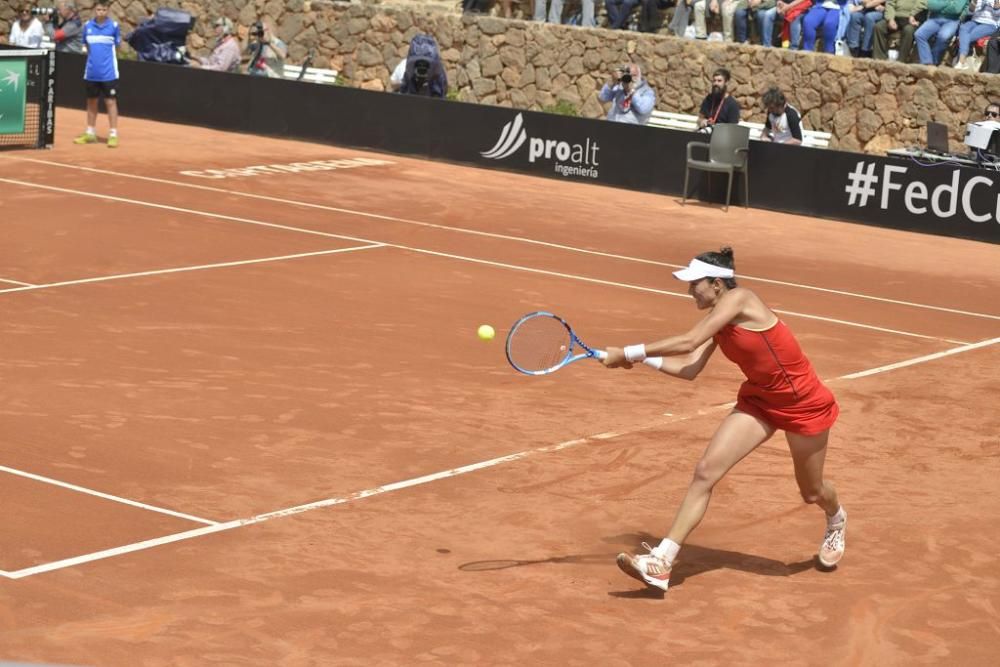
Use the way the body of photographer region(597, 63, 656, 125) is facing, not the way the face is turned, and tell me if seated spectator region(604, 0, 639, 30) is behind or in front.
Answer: behind

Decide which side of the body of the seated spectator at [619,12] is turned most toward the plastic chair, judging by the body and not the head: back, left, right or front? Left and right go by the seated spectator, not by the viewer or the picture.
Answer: front

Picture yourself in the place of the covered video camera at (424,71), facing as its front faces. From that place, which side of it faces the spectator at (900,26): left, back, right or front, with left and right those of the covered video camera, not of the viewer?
left

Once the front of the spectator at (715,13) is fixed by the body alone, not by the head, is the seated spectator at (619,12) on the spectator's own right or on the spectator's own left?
on the spectator's own right

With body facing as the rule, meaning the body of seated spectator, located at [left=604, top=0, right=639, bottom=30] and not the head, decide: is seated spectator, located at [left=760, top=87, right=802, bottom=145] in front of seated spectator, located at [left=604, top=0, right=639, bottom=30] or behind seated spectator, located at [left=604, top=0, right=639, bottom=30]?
in front

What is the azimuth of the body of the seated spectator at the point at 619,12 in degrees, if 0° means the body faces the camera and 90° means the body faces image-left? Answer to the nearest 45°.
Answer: approximately 0°

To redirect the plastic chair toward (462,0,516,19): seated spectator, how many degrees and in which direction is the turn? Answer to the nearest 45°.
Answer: approximately 90° to its right

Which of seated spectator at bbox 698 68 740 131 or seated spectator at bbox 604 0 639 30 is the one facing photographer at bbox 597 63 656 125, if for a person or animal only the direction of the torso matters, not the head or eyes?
seated spectator at bbox 604 0 639 30

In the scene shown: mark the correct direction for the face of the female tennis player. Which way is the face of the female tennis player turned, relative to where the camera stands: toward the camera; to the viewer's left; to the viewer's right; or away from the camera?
to the viewer's left

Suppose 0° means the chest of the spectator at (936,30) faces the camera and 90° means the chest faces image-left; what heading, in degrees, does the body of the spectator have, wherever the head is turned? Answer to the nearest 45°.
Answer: approximately 45°

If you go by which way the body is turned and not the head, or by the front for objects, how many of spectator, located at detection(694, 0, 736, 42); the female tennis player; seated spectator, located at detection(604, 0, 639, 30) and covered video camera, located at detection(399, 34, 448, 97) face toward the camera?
3

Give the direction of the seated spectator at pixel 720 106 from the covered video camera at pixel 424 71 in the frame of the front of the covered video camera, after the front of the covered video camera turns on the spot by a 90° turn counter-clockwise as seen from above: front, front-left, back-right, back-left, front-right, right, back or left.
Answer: front-right

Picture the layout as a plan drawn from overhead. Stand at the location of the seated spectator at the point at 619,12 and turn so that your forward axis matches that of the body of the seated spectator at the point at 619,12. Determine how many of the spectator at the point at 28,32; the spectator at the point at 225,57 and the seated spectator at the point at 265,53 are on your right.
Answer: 3

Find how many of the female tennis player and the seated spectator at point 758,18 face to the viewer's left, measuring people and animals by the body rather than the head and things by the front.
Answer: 1
